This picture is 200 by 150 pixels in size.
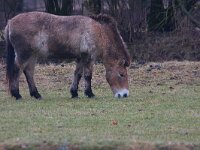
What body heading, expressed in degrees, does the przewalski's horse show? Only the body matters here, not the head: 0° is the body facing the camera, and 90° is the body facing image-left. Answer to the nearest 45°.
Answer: approximately 270°
